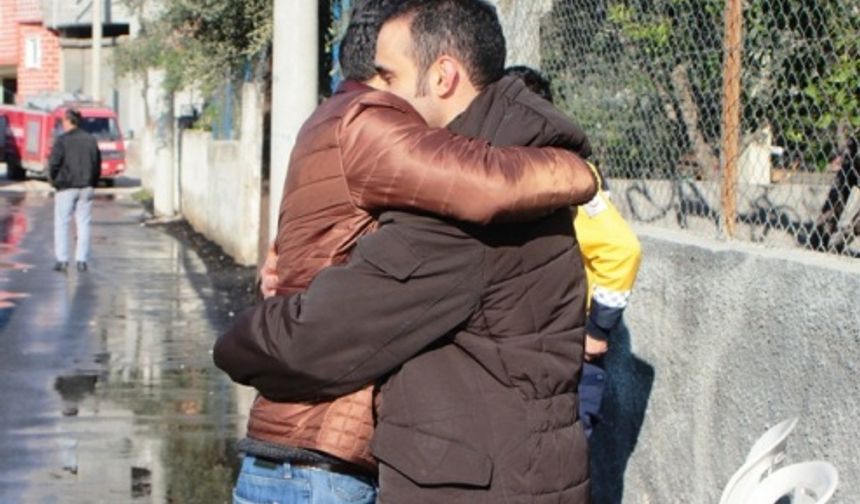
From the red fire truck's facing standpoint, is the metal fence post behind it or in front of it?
in front

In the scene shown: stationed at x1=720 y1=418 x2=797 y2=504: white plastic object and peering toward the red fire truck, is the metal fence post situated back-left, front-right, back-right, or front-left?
front-right

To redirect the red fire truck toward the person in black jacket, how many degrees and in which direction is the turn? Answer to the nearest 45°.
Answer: approximately 45° to its right

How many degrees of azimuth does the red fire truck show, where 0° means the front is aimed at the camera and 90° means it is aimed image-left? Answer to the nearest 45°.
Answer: approximately 315°

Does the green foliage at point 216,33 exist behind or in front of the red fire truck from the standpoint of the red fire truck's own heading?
in front
